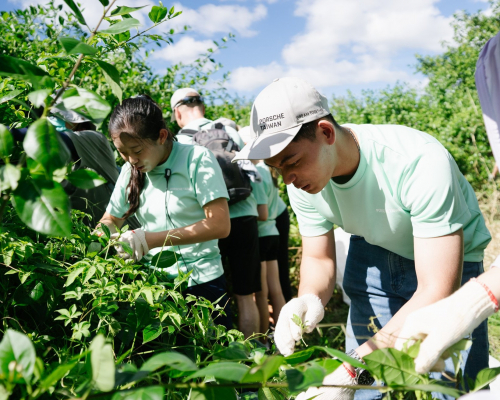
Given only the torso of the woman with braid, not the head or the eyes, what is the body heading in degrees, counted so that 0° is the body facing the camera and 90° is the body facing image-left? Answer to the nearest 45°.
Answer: approximately 45°

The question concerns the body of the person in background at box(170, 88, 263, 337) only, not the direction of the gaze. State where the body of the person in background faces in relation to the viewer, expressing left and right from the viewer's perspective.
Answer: facing away from the viewer and to the left of the viewer

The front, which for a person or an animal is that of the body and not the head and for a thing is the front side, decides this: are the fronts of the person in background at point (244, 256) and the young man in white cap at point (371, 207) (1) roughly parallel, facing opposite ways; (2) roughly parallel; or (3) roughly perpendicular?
roughly perpendicular

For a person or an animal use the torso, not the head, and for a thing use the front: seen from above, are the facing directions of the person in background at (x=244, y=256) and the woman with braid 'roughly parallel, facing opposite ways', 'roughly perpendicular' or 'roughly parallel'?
roughly perpendicular

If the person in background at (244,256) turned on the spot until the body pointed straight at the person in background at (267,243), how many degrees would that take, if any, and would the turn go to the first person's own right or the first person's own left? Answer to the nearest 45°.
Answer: approximately 45° to the first person's own right
